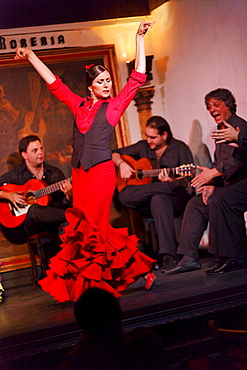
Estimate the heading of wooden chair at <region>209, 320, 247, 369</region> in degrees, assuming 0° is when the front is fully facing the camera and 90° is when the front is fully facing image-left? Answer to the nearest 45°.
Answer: approximately 180°

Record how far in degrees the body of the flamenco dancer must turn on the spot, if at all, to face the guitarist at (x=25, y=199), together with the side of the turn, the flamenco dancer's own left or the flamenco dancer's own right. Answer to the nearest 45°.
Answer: approximately 90° to the flamenco dancer's own right

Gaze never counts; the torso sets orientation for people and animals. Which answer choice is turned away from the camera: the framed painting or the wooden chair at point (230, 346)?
the wooden chair

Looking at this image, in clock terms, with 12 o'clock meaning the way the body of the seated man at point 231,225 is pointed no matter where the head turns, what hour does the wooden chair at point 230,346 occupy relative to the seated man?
The wooden chair is roughly at 9 o'clock from the seated man.

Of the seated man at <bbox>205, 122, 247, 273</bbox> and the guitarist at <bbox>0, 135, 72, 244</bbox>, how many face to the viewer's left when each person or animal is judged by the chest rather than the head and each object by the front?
1

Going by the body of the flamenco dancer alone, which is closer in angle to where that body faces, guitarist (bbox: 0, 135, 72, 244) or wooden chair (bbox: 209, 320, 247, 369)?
the wooden chair

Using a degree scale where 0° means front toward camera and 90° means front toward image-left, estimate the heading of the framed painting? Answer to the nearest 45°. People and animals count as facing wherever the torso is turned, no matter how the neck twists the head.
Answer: approximately 0°

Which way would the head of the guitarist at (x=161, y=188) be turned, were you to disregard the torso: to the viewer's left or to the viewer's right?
to the viewer's left

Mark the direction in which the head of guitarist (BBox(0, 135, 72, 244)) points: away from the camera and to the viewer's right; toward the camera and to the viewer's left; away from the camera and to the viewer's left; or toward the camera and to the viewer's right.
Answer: toward the camera and to the viewer's right

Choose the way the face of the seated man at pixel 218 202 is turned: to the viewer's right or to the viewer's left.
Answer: to the viewer's left

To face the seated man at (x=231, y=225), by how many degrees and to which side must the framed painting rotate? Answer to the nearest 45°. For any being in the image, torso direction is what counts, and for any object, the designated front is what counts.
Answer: approximately 45° to its left

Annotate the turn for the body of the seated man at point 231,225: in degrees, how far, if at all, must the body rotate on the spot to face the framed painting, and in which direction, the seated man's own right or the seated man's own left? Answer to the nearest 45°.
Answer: approximately 45° to the seated man's own right

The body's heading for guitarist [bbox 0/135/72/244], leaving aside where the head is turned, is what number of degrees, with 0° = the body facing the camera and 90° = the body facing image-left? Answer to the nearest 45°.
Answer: approximately 315°

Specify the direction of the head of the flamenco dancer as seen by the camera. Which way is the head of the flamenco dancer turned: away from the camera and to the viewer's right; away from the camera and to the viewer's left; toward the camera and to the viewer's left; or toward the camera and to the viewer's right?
toward the camera and to the viewer's right

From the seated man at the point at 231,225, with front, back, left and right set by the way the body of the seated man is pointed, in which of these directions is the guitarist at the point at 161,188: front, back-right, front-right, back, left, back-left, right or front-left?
front-right
